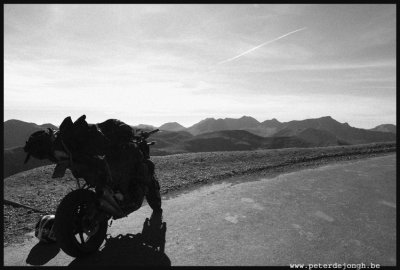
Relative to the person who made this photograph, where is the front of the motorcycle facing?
facing away from the viewer and to the right of the viewer
